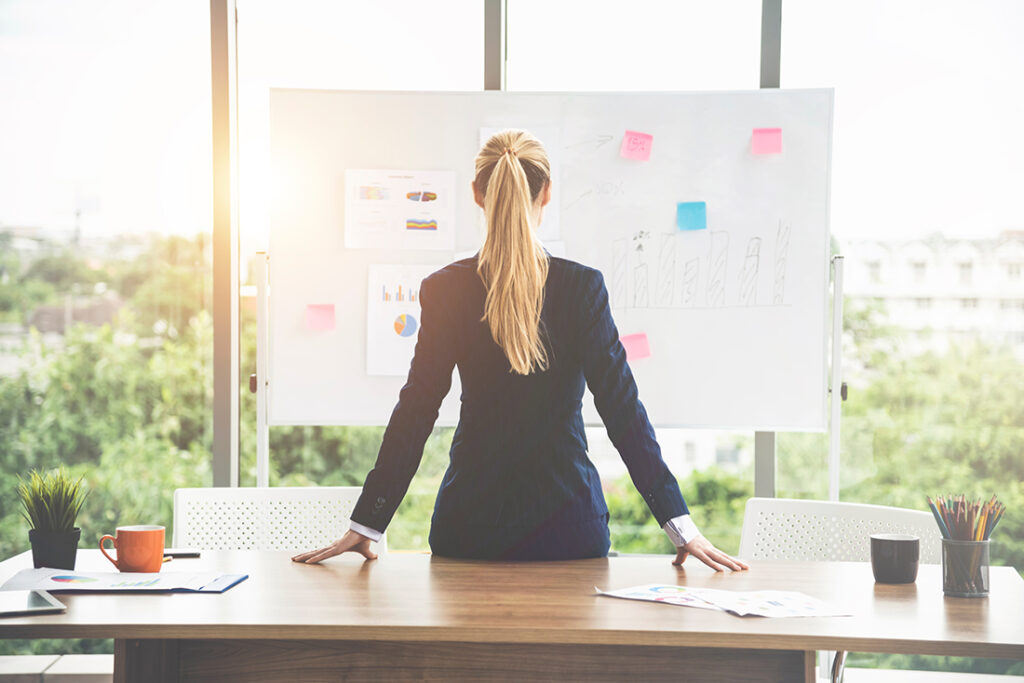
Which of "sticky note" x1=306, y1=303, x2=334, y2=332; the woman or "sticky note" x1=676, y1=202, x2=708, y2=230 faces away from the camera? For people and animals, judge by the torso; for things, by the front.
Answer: the woman

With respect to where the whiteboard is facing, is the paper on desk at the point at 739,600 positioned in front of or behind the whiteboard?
in front

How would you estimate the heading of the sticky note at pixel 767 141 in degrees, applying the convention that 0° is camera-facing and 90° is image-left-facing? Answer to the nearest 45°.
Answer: approximately 0°

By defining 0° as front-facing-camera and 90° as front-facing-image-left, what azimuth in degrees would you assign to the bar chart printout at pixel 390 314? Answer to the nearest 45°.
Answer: approximately 0°

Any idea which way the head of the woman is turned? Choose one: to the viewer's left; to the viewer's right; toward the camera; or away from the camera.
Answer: away from the camera

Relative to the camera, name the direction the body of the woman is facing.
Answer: away from the camera

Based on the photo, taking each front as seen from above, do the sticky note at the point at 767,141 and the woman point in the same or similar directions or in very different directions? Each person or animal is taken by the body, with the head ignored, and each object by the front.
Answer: very different directions

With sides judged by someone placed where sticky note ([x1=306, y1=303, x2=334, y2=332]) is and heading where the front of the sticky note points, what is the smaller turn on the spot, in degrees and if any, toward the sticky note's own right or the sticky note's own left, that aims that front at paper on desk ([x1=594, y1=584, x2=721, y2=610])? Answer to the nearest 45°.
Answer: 0° — it already faces it

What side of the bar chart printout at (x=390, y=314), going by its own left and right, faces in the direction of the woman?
front
